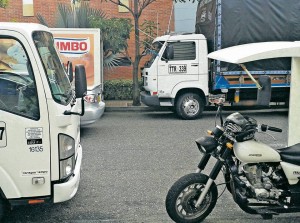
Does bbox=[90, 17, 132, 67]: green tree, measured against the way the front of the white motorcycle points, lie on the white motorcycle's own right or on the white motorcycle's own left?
on the white motorcycle's own right

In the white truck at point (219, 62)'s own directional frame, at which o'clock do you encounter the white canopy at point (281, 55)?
The white canopy is roughly at 9 o'clock from the white truck.

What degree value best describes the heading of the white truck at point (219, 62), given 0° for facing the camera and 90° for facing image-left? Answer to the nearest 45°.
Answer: approximately 90°

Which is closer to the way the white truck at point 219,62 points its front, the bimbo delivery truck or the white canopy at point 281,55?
the bimbo delivery truck

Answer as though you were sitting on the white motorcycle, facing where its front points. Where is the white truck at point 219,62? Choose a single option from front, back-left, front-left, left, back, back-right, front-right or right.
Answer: back-right

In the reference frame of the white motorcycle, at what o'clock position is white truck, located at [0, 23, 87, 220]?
The white truck is roughly at 1 o'clock from the white motorcycle.

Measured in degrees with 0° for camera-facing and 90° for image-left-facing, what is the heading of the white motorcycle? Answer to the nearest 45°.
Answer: approximately 45°

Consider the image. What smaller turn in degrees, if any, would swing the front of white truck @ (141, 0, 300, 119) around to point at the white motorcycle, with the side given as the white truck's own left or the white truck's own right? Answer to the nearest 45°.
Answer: approximately 90° to the white truck's own left
